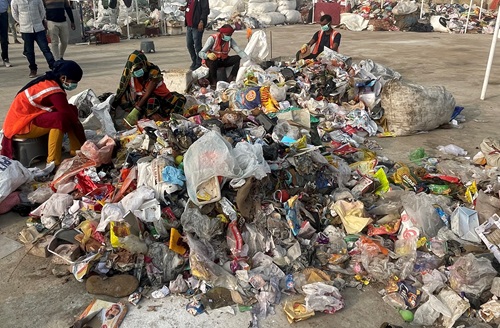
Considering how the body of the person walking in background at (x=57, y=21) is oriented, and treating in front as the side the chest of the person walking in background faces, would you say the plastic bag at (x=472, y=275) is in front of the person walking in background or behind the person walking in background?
in front

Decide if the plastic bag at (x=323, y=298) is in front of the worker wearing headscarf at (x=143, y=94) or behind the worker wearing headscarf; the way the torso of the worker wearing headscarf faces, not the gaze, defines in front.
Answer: in front

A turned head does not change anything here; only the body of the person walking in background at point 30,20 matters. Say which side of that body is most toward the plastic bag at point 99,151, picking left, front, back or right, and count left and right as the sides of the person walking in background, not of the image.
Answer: front

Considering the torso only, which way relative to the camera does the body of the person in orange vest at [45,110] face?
to the viewer's right

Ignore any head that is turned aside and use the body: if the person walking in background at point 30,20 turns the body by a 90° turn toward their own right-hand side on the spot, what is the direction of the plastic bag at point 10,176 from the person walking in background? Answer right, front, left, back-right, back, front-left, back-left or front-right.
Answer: left

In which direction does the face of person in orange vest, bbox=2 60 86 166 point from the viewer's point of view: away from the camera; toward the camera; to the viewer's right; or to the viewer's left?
to the viewer's right

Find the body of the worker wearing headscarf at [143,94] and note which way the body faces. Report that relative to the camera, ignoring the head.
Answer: toward the camera

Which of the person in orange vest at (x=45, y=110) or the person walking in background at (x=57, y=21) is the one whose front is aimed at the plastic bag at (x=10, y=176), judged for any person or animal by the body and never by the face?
the person walking in background

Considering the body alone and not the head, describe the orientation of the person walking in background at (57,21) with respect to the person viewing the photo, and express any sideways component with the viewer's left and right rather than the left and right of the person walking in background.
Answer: facing the viewer

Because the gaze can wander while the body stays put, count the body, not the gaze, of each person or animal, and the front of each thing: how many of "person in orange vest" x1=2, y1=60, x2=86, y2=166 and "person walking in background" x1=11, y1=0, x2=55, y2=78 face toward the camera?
1

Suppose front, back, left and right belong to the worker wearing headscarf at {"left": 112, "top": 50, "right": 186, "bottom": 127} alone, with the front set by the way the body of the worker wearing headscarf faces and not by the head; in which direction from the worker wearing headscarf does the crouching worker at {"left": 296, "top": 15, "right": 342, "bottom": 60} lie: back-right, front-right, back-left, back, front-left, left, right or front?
back-left

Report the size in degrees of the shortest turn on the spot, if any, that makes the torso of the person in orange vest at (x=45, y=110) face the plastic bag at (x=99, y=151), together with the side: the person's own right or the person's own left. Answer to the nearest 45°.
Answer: approximately 45° to the person's own right
